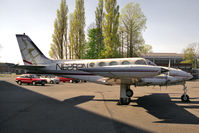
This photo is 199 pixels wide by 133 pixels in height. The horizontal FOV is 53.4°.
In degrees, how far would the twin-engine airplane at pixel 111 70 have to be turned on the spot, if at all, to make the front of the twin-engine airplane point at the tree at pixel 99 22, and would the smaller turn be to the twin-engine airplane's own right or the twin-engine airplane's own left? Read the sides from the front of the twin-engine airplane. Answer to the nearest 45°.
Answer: approximately 90° to the twin-engine airplane's own left

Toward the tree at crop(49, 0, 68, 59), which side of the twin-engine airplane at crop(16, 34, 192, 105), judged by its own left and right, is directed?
left

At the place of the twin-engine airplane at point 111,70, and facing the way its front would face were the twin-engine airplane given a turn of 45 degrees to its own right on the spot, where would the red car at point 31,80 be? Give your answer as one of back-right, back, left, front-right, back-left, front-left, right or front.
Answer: back

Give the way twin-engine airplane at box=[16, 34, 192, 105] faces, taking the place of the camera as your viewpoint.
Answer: facing to the right of the viewer
